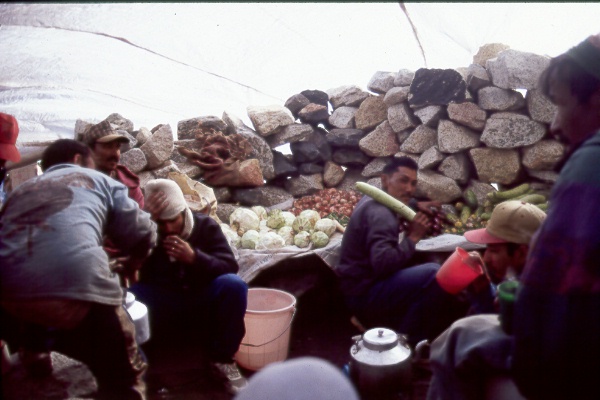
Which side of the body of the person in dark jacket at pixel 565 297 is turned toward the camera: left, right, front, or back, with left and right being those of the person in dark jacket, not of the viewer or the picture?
left

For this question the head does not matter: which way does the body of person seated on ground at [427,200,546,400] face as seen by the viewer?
to the viewer's left

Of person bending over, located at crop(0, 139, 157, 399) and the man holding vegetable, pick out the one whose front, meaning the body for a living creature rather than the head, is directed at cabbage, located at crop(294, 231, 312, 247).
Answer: the person bending over

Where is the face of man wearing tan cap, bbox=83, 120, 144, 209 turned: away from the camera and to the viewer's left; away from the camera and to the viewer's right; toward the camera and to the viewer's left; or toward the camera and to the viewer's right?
toward the camera and to the viewer's right

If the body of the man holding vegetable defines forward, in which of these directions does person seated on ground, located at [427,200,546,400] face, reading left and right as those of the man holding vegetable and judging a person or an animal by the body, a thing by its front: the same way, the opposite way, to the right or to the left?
the opposite way

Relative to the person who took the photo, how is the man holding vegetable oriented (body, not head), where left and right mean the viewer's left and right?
facing to the right of the viewer

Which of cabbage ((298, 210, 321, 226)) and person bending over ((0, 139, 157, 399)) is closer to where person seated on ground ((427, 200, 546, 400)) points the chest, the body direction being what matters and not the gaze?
the person bending over

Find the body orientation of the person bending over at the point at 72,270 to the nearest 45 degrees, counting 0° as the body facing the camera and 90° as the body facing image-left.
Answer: approximately 225°

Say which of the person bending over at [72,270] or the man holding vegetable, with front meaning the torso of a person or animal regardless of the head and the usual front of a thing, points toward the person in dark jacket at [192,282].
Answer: the person bending over at [72,270]

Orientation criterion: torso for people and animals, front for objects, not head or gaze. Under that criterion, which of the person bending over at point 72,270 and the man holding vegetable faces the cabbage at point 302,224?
the person bending over
